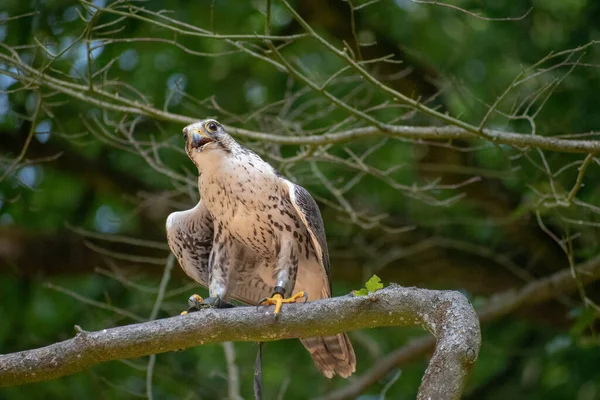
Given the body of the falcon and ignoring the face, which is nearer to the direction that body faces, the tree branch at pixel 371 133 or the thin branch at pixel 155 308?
the thin branch

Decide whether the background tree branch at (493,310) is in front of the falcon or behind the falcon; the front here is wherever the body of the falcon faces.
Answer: behind

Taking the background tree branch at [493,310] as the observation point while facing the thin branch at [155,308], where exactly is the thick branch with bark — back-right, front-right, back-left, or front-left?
front-left

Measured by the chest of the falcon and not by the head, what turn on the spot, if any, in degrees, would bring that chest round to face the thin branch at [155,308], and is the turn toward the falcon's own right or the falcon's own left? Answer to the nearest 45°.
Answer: approximately 90° to the falcon's own right
